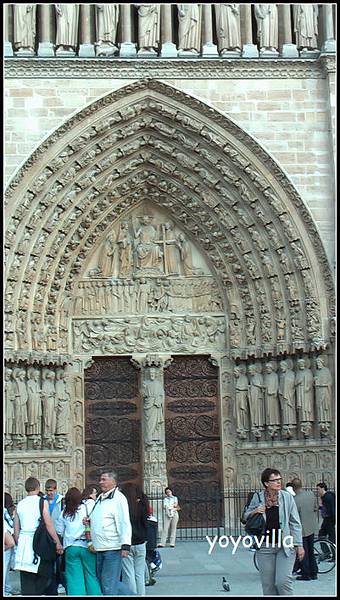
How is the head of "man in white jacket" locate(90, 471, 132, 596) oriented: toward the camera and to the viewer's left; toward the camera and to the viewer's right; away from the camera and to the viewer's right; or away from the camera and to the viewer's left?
toward the camera and to the viewer's left

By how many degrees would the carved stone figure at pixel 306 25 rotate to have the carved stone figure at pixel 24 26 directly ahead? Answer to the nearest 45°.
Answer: approximately 90° to its right

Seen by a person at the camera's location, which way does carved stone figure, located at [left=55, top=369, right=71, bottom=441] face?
facing the viewer and to the right of the viewer

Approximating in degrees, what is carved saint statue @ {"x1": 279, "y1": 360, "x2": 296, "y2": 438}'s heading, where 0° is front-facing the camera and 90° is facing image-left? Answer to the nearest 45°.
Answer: approximately 45°

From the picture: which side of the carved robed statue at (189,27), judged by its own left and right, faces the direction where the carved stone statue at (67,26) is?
right

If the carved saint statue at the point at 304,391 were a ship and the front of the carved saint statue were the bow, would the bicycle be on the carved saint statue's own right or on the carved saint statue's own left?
on the carved saint statue's own left

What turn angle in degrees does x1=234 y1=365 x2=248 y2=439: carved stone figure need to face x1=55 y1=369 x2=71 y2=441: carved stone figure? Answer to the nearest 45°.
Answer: approximately 45° to its right
